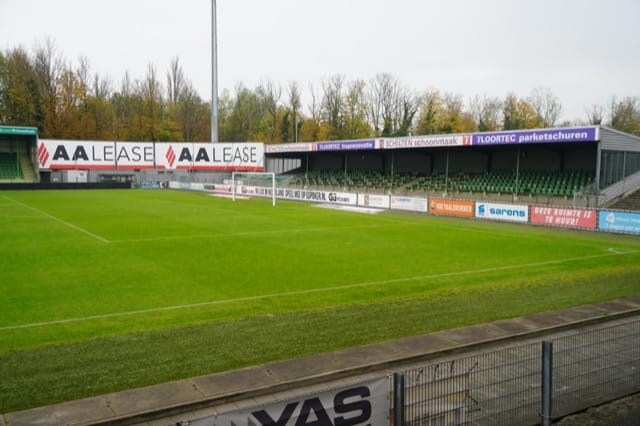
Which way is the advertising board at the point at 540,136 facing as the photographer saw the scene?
facing the viewer and to the left of the viewer

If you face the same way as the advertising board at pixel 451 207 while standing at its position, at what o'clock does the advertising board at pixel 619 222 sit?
the advertising board at pixel 619 222 is roughly at 9 o'clock from the advertising board at pixel 451 207.

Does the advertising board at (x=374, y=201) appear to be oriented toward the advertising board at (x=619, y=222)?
no

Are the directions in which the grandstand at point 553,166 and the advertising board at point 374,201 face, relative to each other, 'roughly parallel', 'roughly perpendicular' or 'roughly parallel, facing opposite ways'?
roughly parallel

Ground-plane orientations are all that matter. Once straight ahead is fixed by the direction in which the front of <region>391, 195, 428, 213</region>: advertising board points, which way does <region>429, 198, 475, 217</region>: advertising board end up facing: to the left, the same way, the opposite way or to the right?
the same way

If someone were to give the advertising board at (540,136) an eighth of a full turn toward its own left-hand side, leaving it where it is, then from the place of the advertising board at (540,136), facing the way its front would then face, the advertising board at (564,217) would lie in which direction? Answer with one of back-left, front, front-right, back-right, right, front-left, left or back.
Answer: front

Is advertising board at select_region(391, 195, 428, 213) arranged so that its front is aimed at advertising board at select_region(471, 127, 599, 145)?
no

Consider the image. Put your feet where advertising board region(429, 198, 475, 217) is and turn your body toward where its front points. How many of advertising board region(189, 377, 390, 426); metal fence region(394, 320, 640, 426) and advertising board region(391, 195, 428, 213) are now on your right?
1

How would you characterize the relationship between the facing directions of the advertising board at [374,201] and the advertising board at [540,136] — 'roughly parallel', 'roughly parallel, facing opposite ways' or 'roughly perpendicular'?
roughly parallel

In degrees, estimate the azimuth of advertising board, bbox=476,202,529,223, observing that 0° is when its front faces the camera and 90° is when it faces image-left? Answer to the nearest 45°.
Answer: approximately 45°

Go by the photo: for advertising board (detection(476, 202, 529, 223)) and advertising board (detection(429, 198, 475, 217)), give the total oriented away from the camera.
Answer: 0

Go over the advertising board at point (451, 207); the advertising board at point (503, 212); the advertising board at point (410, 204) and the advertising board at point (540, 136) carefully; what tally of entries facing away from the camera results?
0

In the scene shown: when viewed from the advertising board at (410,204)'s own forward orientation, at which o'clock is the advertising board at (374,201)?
the advertising board at (374,201) is roughly at 3 o'clock from the advertising board at (410,204).

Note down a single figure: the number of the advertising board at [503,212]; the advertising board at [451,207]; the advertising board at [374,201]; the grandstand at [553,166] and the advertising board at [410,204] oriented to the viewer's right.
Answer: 0

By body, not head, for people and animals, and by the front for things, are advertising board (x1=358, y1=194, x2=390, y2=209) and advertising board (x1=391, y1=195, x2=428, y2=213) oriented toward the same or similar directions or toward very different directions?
same or similar directions

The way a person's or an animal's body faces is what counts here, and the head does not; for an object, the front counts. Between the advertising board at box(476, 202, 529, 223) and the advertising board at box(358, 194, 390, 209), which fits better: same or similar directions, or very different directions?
same or similar directions

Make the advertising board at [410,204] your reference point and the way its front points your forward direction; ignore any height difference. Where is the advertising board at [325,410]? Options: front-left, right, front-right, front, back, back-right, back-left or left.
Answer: front-left

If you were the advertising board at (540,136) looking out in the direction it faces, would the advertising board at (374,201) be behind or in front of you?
in front

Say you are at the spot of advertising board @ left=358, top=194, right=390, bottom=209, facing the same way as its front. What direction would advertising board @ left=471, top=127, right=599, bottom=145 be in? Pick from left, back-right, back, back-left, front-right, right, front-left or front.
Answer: back-left

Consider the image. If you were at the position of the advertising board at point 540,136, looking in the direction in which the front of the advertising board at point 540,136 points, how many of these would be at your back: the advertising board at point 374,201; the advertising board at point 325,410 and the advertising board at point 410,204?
0

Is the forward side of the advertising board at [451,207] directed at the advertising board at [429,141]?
no

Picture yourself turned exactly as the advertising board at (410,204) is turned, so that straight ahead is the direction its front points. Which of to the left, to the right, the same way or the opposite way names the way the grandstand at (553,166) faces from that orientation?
the same way

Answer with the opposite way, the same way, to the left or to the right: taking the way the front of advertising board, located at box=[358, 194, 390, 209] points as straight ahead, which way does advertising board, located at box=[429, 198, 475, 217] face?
the same way

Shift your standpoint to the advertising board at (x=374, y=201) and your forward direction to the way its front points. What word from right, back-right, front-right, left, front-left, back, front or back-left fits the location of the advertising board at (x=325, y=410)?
front-left
